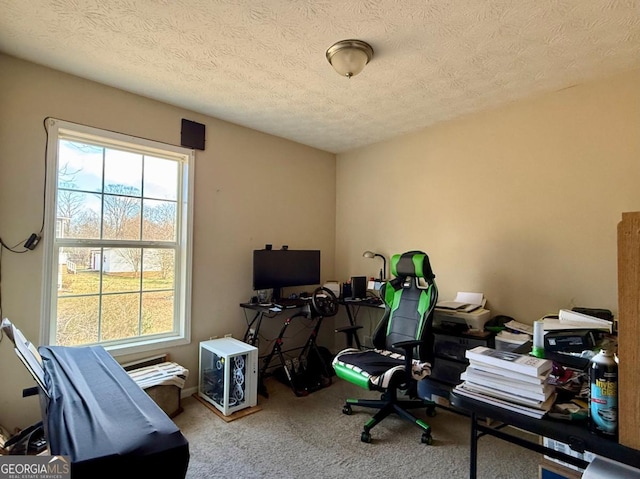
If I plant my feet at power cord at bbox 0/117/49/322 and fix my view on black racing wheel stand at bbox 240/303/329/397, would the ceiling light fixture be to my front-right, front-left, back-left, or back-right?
front-right

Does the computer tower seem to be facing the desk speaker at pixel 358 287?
no

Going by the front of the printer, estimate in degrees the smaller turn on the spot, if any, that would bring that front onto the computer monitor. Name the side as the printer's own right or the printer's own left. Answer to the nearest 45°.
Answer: approximately 45° to the printer's own right

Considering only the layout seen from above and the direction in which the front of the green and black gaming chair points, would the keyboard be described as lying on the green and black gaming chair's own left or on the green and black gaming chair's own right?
on the green and black gaming chair's own right

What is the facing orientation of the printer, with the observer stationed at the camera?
facing the viewer and to the left of the viewer

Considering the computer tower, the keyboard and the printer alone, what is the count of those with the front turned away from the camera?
0

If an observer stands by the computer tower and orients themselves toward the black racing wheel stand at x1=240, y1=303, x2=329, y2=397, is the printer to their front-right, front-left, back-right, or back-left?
front-right

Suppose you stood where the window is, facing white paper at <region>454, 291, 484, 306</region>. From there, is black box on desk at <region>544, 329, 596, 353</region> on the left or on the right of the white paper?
right

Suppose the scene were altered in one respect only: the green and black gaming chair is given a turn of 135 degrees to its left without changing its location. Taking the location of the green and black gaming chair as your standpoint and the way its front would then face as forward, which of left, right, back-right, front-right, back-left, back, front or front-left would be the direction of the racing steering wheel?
back-left

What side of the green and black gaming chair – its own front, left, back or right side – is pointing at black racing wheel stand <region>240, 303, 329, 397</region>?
right

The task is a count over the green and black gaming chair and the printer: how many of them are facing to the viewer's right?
0
